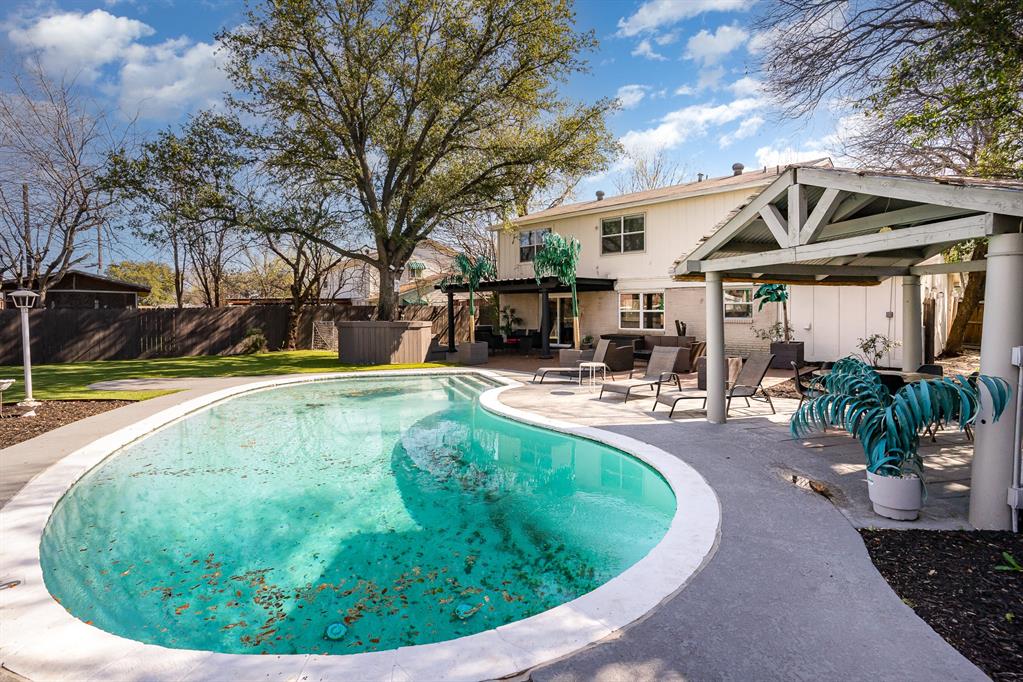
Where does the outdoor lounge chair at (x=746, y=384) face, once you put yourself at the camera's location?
facing the viewer and to the left of the viewer

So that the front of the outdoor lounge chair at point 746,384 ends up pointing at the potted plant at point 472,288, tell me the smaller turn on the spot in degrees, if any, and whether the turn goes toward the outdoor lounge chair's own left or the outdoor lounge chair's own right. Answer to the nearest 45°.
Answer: approximately 90° to the outdoor lounge chair's own right

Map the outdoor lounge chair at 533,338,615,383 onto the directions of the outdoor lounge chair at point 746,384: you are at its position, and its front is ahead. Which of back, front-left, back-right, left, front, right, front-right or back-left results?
right

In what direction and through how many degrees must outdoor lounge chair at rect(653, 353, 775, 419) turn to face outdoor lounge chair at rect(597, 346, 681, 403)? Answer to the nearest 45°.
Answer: approximately 90° to its right

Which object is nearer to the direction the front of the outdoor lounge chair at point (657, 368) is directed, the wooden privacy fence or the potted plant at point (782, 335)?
the wooden privacy fence

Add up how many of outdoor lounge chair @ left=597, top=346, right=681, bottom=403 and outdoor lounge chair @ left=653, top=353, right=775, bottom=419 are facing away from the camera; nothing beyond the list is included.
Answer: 0

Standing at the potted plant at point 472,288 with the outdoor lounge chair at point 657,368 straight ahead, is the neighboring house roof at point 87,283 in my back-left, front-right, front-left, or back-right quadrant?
back-right

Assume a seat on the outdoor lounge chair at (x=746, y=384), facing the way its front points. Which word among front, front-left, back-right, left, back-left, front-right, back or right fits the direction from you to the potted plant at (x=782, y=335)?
back-right
